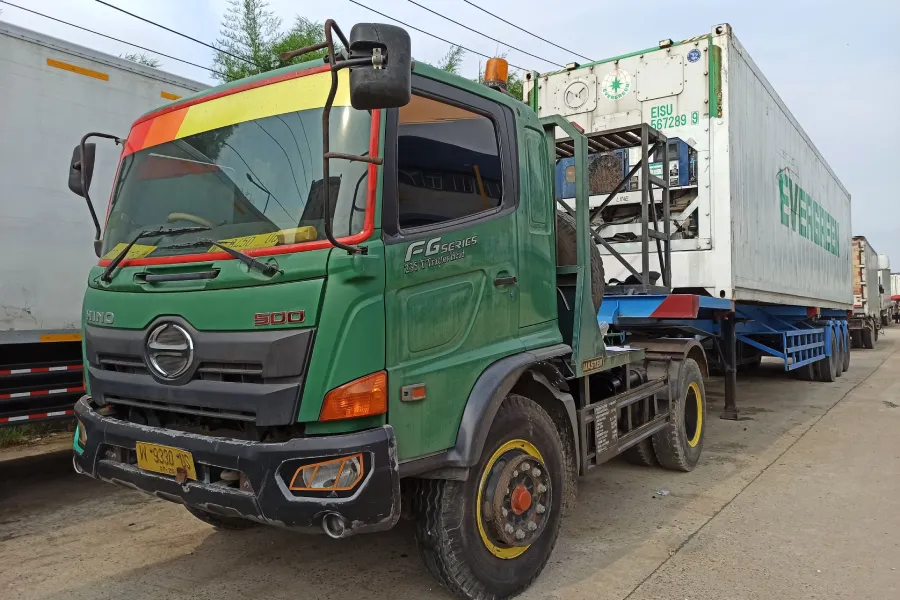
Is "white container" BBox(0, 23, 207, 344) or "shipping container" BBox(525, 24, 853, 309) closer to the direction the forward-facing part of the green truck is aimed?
the white container

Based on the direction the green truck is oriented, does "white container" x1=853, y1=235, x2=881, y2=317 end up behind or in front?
behind

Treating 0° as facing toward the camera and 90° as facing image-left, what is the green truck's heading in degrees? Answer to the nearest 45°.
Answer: approximately 45°

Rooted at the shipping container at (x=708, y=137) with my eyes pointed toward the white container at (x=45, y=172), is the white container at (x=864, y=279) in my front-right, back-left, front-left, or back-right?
back-right

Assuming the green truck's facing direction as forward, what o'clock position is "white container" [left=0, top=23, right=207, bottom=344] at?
The white container is roughly at 3 o'clock from the green truck.
